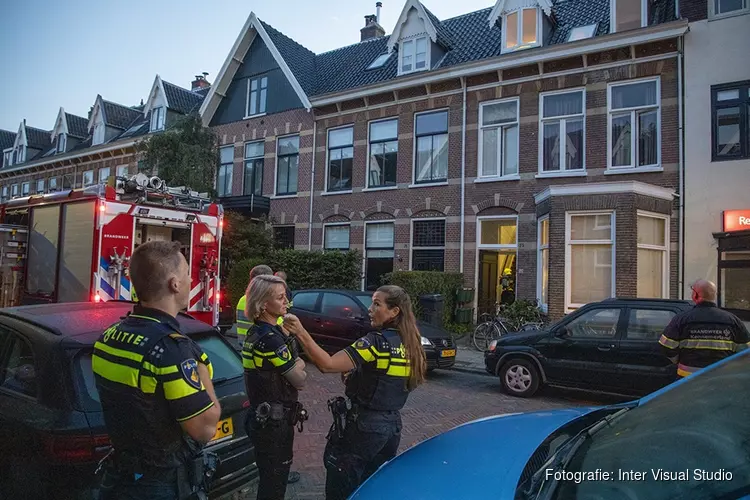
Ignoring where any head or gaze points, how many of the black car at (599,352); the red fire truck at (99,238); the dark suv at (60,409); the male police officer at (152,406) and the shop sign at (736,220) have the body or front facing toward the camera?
1

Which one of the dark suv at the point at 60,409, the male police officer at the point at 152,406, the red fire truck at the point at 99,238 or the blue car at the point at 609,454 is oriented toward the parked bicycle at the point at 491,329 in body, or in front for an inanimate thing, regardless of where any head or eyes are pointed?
the male police officer

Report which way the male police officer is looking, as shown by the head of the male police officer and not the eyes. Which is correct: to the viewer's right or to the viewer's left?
to the viewer's right

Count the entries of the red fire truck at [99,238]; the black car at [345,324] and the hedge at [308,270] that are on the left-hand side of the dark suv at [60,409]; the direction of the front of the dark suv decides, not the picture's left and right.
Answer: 0

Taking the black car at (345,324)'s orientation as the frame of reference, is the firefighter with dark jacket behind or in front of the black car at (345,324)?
in front

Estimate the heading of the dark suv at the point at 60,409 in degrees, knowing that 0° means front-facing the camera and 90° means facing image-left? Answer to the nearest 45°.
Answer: approximately 135°

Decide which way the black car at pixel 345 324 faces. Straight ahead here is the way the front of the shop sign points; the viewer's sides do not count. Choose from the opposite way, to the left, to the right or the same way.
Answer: to the left

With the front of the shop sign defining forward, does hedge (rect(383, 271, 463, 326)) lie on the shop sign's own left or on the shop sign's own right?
on the shop sign's own right

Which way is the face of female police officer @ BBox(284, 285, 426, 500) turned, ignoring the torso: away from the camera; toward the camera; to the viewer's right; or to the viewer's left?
to the viewer's left

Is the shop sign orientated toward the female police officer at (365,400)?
yes

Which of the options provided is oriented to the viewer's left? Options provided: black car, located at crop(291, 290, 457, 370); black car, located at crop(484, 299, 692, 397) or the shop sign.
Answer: black car, located at crop(484, 299, 692, 397)

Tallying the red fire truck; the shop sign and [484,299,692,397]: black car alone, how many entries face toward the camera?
1

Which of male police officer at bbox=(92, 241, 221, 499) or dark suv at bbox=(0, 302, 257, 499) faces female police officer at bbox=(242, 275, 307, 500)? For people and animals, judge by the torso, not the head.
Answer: the male police officer

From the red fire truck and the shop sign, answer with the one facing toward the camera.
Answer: the shop sign

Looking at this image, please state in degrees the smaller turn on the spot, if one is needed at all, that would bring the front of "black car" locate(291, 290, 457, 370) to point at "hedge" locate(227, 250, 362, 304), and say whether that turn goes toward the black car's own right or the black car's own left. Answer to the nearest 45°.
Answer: approximately 135° to the black car's own left

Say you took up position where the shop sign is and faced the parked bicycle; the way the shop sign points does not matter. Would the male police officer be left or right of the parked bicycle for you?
left

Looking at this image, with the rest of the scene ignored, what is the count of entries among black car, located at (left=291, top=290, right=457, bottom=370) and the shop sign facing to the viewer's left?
0

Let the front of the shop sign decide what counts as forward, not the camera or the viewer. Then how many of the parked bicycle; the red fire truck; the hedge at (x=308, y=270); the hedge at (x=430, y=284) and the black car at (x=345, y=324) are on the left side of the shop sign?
0

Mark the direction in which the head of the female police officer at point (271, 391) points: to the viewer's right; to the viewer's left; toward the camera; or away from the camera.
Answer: to the viewer's right

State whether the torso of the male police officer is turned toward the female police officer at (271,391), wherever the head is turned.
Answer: yes

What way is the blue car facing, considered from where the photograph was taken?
facing the viewer and to the left of the viewer
